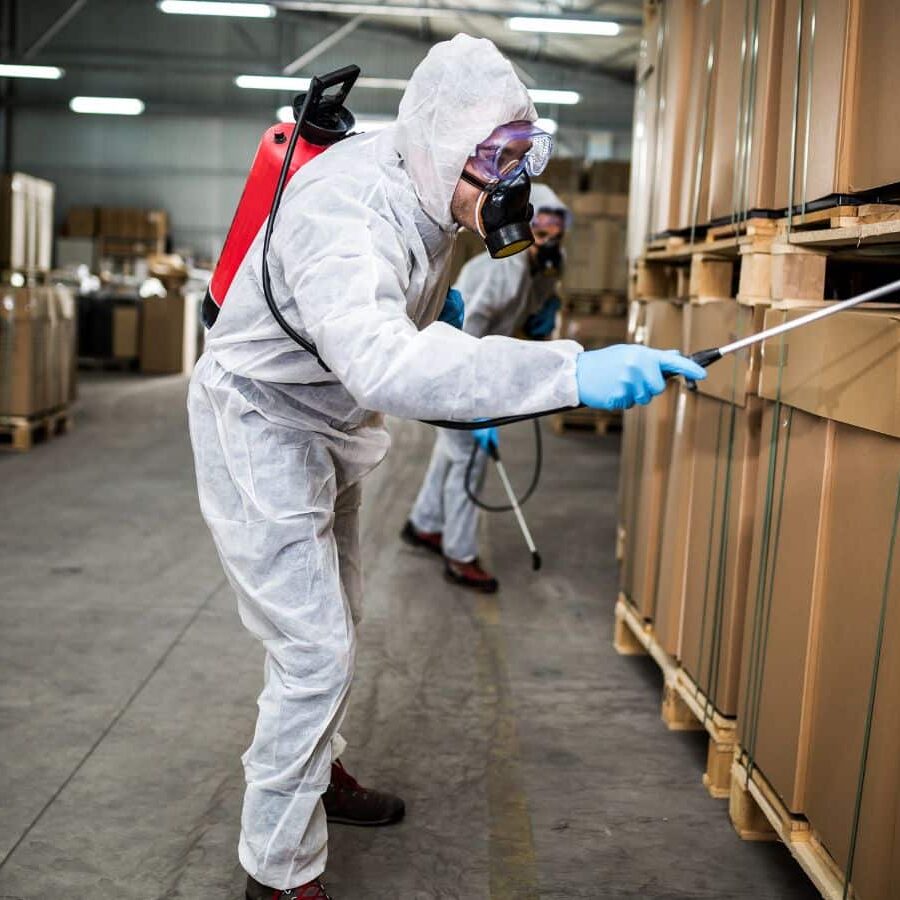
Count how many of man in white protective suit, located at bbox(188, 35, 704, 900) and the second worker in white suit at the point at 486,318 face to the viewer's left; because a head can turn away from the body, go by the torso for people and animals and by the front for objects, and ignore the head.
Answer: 0

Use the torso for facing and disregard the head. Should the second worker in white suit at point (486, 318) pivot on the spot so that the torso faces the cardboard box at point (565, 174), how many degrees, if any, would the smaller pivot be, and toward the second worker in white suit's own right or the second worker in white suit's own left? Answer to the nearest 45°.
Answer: approximately 135° to the second worker in white suit's own left

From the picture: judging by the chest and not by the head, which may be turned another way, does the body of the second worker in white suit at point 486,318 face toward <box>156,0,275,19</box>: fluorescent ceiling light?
no

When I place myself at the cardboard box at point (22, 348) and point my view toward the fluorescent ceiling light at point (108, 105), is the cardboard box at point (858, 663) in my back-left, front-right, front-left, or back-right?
back-right

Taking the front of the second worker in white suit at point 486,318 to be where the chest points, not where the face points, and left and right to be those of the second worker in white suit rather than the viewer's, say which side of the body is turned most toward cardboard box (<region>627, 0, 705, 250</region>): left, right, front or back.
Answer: front

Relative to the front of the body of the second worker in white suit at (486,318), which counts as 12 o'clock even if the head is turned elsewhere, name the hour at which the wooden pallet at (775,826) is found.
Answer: The wooden pallet is roughly at 1 o'clock from the second worker in white suit.

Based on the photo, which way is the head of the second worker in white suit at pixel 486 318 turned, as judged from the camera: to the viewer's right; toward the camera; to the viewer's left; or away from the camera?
toward the camera

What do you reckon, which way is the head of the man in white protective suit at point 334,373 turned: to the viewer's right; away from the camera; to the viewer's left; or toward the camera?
to the viewer's right

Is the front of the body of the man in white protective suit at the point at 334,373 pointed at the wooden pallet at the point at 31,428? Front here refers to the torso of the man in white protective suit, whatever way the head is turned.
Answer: no

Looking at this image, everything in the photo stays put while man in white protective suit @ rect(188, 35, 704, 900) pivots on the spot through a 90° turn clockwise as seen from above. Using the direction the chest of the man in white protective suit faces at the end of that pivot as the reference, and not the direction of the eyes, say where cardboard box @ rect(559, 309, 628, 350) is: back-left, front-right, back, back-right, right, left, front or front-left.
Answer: back

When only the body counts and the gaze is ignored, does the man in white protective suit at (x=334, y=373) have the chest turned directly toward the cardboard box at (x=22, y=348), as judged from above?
no

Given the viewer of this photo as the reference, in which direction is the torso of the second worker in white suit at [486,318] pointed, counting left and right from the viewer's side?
facing the viewer and to the right of the viewer

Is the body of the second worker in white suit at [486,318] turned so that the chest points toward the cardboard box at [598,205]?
no

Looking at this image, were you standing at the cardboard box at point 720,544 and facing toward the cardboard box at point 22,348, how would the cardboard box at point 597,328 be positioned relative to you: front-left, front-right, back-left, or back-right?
front-right

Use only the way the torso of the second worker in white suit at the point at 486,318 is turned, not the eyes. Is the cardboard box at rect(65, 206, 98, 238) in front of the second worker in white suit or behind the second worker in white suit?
behind
